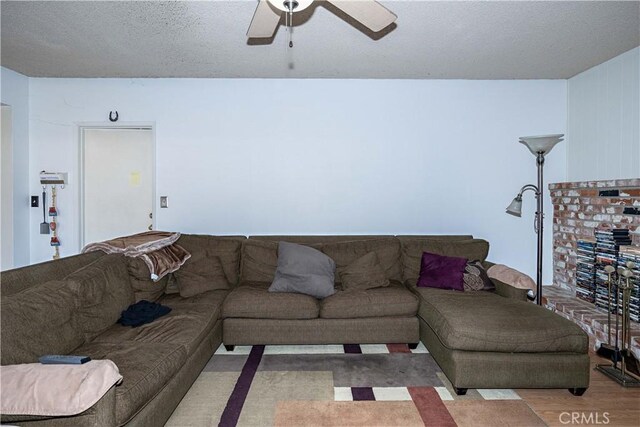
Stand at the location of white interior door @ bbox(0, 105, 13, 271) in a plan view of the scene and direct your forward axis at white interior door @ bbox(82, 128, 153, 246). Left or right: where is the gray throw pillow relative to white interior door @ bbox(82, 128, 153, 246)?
right

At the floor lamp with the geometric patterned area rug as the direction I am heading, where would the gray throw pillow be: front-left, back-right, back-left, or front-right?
front-right

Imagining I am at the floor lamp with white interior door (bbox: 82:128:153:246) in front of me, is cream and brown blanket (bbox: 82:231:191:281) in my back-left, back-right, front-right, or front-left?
front-left

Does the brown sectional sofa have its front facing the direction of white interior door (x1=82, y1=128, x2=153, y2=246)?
no

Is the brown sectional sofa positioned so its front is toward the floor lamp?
no

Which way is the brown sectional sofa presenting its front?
toward the camera

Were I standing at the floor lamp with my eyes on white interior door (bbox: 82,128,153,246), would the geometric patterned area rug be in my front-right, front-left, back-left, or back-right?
front-left

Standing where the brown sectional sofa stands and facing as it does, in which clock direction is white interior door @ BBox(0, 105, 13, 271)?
The white interior door is roughly at 4 o'clock from the brown sectional sofa.
